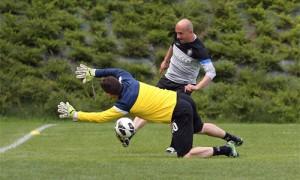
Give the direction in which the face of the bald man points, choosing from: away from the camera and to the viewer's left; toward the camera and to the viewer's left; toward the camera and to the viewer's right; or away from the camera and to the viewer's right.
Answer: toward the camera and to the viewer's left

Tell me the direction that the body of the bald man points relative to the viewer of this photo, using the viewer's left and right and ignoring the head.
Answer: facing the viewer and to the left of the viewer

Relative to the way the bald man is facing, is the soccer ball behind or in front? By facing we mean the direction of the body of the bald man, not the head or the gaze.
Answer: in front
